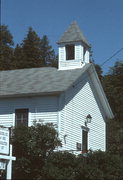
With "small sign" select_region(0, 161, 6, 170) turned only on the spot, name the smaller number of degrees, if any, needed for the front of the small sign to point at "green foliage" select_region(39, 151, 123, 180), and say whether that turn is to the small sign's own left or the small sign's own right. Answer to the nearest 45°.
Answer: approximately 135° to the small sign's own left

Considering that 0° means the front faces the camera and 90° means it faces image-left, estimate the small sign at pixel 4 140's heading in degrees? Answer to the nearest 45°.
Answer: approximately 0°

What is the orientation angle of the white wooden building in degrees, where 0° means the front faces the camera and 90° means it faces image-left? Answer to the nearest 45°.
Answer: approximately 315°

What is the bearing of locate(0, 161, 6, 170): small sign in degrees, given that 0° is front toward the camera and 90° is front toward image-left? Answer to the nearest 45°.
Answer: approximately 0°

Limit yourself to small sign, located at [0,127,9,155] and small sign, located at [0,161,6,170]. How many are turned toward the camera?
2

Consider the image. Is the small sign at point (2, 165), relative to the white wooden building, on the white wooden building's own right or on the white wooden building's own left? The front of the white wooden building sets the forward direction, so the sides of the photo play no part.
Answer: on the white wooden building's own right
